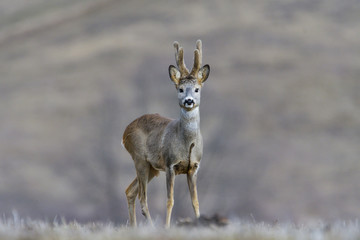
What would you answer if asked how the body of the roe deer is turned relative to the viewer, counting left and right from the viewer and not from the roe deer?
facing the viewer and to the right of the viewer
